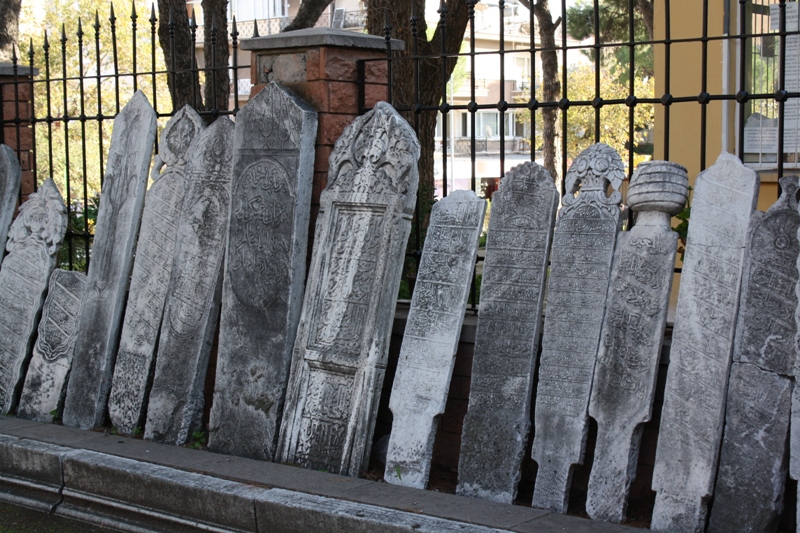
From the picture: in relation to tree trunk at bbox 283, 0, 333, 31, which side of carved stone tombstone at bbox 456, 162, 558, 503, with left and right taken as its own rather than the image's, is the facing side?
back

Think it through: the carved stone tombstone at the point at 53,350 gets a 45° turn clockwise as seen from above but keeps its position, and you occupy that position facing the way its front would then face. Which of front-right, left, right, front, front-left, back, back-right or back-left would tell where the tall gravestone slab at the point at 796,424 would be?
back-left

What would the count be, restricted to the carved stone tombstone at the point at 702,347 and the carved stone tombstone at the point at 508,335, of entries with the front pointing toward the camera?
2

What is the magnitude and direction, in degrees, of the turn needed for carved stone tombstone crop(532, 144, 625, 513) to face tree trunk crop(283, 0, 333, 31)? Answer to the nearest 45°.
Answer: approximately 135° to its right

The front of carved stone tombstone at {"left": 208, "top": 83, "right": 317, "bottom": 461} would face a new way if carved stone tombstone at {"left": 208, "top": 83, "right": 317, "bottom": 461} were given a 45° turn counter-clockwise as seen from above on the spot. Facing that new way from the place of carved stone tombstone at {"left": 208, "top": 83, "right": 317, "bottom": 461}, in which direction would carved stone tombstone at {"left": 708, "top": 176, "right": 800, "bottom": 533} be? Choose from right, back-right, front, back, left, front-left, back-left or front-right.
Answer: front-left

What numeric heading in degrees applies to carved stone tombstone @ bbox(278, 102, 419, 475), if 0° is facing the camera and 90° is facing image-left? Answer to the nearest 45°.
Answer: approximately 45°

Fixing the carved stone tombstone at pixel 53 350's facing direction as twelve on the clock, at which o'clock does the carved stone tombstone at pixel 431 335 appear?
the carved stone tombstone at pixel 431 335 is roughly at 9 o'clock from the carved stone tombstone at pixel 53 350.

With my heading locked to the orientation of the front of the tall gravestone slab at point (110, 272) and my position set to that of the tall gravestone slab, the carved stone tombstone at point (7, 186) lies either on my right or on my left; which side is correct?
on my right

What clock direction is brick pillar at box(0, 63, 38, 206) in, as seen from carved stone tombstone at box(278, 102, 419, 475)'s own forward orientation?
The brick pillar is roughly at 3 o'clock from the carved stone tombstone.

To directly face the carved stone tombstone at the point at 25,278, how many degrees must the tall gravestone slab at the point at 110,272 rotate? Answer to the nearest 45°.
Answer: approximately 90° to its right
